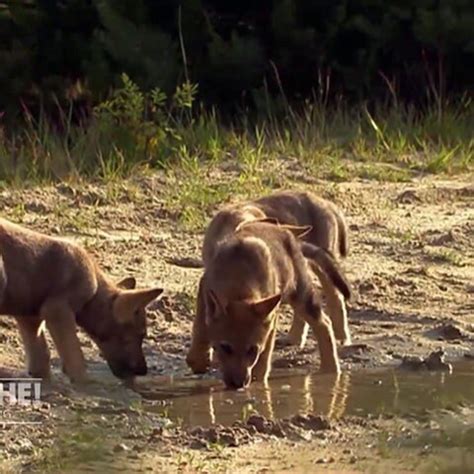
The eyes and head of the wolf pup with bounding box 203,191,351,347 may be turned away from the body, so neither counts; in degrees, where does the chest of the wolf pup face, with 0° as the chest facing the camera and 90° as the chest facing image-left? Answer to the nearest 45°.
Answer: approximately 90°

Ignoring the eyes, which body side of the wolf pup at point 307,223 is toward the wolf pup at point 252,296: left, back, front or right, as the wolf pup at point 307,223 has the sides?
left

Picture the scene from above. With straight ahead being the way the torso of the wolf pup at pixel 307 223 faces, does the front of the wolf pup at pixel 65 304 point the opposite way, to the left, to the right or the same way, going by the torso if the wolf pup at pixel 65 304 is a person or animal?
the opposite way

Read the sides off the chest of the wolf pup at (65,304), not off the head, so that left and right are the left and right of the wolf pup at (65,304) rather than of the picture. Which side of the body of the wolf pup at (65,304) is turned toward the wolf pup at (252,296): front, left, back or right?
front

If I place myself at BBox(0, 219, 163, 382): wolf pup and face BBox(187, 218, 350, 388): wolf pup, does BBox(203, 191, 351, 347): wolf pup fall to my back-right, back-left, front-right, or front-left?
front-left

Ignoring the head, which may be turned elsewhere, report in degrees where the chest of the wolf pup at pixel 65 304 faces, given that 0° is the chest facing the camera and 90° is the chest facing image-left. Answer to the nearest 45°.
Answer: approximately 270°

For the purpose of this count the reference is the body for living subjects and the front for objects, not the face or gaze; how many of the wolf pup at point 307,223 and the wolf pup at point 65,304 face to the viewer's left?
1

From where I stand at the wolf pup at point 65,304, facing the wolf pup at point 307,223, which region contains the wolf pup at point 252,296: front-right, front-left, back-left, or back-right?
front-right
